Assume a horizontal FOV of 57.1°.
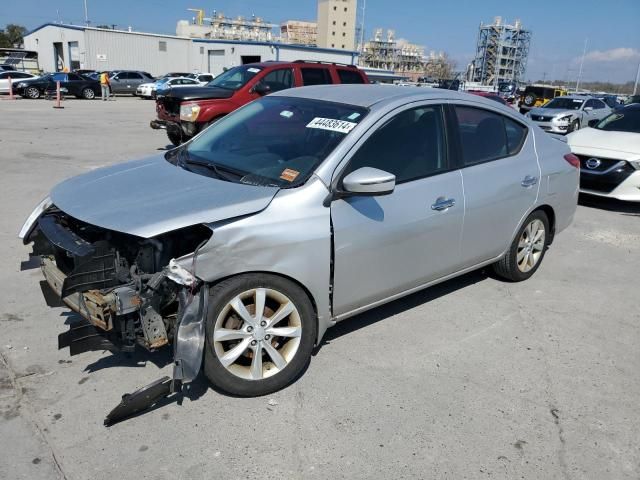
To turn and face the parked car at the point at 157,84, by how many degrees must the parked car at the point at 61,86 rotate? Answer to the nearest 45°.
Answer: approximately 135° to its right

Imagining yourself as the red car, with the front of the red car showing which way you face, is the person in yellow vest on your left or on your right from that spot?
on your right

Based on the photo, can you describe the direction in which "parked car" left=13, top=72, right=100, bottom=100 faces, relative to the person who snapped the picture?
facing to the left of the viewer

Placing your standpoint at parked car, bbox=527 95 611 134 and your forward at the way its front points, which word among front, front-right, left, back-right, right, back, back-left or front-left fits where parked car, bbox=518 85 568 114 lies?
back-right

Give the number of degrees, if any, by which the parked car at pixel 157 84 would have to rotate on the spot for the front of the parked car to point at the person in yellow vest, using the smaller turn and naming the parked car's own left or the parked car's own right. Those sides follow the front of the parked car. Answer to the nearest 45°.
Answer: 0° — it already faces them

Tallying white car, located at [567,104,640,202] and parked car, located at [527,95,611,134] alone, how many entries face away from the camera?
0

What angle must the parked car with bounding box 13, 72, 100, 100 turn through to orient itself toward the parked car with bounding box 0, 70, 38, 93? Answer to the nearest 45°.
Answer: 0° — it already faces it

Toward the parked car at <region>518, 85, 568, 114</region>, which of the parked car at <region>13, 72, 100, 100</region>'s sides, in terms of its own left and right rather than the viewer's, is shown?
back

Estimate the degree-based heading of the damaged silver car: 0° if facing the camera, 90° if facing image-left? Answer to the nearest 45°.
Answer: approximately 45°

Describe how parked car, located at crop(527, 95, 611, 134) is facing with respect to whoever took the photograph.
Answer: facing the viewer and to the left of the viewer

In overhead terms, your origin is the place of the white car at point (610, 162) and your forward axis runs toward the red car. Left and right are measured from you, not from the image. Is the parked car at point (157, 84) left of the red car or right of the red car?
right

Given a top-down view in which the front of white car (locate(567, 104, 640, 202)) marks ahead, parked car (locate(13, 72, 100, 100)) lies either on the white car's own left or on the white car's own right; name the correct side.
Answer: on the white car's own right

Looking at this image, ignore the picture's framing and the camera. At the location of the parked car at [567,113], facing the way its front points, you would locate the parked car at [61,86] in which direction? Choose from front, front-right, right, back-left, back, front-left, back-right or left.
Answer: front-right

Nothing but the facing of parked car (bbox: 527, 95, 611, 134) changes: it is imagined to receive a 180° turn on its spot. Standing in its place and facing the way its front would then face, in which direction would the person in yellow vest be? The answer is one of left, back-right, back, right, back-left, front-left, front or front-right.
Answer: back-left
